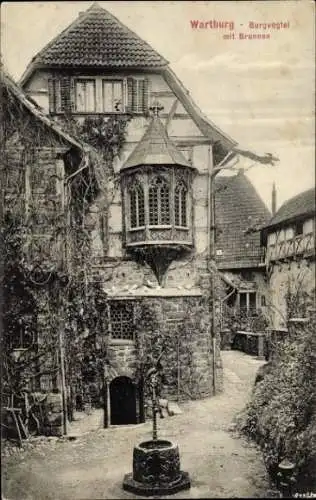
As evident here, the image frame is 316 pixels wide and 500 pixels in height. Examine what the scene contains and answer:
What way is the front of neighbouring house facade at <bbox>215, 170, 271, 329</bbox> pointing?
toward the camera

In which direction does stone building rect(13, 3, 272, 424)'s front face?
toward the camera

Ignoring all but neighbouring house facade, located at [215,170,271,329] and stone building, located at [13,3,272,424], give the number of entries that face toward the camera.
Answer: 2

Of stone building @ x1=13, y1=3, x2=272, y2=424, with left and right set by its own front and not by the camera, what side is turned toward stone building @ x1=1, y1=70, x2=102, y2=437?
right

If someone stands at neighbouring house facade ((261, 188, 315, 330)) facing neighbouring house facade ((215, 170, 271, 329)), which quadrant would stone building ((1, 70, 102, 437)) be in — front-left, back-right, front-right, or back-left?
front-left

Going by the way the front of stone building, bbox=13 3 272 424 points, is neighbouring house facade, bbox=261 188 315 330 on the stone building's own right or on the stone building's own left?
on the stone building's own left

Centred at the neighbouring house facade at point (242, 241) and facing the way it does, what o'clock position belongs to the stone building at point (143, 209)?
The stone building is roughly at 2 o'clock from the neighbouring house facade.

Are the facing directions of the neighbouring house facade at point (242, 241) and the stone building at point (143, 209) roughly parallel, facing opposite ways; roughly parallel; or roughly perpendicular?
roughly parallel
